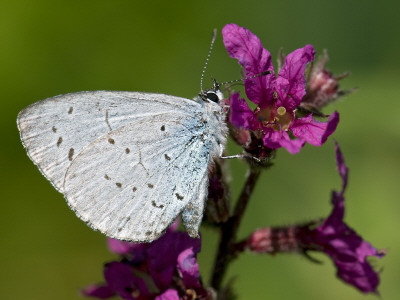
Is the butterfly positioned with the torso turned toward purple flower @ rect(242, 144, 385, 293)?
yes

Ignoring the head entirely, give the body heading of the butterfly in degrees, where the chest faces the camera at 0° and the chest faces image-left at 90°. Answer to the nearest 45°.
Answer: approximately 270°
